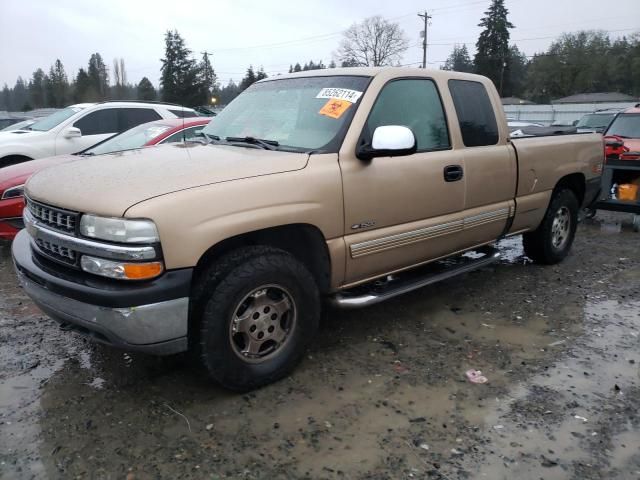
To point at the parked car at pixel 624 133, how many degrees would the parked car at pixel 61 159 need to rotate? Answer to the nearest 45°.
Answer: approximately 135° to its left

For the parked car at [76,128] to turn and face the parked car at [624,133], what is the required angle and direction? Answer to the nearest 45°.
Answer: approximately 135° to its left

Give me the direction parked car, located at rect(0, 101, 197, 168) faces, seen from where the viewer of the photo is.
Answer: facing the viewer and to the left of the viewer

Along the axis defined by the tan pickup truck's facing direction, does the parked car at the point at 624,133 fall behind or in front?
behind

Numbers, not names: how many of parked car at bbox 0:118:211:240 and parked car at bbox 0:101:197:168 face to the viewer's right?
0

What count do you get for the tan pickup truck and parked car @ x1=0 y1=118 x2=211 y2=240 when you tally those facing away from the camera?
0

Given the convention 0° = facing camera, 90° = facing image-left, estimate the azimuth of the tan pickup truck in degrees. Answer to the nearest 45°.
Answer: approximately 45°

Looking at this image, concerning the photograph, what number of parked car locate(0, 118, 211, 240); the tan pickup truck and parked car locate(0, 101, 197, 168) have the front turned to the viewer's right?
0

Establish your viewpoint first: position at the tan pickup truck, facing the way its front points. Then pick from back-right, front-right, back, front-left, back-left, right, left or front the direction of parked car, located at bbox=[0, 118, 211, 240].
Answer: right

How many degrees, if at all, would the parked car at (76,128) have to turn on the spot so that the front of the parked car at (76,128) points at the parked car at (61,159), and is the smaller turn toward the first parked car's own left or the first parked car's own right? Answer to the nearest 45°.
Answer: approximately 45° to the first parked car's own left
